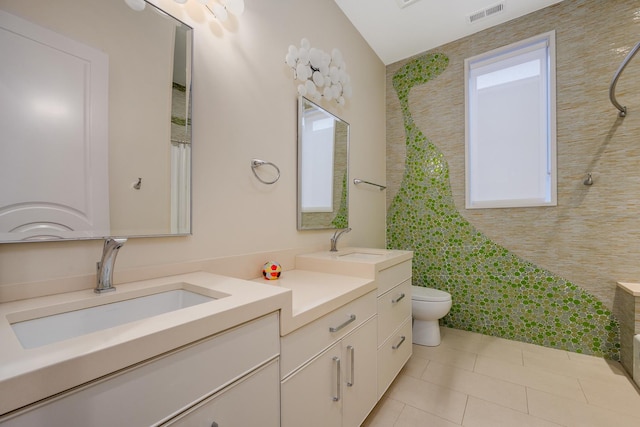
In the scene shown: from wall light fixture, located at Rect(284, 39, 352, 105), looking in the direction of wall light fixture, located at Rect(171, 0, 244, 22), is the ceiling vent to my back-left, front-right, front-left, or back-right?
back-left

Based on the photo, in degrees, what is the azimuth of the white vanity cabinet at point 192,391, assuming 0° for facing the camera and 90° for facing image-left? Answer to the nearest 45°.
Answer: approximately 315°

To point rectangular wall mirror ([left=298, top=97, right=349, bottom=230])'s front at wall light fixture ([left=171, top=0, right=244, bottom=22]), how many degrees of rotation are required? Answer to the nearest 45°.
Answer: approximately 90° to its right

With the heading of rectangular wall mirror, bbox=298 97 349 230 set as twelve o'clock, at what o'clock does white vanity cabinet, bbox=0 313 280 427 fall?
The white vanity cabinet is roughly at 2 o'clock from the rectangular wall mirror.

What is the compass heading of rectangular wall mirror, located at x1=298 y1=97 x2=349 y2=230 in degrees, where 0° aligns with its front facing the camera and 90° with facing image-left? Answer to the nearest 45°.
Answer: approximately 315°

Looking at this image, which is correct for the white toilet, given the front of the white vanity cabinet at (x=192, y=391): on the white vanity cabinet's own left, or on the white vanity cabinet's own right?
on the white vanity cabinet's own left
